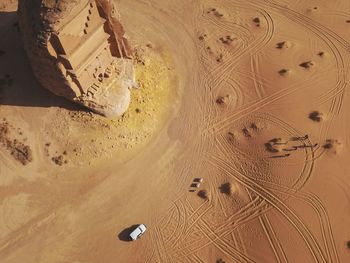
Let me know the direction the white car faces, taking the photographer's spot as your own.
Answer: facing away from the viewer and to the right of the viewer
